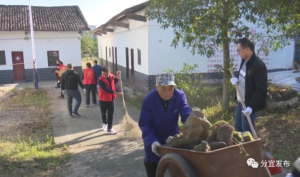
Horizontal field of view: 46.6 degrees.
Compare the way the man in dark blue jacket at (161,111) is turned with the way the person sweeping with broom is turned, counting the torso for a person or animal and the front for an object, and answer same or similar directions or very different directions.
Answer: same or similar directions

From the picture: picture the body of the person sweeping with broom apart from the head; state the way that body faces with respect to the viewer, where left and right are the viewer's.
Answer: facing the viewer and to the right of the viewer

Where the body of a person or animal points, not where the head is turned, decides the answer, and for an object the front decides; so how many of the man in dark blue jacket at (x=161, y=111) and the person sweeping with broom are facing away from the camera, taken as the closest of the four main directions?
0

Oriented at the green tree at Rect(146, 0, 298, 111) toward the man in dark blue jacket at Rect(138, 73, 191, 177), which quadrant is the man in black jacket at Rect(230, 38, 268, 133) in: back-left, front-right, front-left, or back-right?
front-left

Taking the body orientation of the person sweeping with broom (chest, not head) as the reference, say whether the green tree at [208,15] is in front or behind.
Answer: in front

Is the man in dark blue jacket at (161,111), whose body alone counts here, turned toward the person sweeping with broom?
no

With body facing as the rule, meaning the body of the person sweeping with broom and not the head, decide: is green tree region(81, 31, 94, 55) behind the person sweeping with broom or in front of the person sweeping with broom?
behind

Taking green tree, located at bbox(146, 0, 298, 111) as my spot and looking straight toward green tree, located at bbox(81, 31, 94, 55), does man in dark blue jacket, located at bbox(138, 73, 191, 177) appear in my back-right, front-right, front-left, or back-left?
back-left

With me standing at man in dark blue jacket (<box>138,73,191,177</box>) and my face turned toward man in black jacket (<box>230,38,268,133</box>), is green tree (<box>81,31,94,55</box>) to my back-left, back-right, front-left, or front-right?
front-left

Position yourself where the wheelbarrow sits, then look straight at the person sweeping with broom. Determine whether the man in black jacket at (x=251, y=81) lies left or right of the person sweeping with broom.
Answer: right

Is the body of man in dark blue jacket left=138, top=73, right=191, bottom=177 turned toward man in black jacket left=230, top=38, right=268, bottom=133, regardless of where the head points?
no

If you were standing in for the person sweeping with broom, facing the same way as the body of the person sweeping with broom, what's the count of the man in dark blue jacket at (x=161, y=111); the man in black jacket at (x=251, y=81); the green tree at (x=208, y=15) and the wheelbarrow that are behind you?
0

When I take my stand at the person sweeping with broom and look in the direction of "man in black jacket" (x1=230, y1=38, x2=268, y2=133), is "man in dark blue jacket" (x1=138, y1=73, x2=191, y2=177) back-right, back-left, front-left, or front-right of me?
front-right
